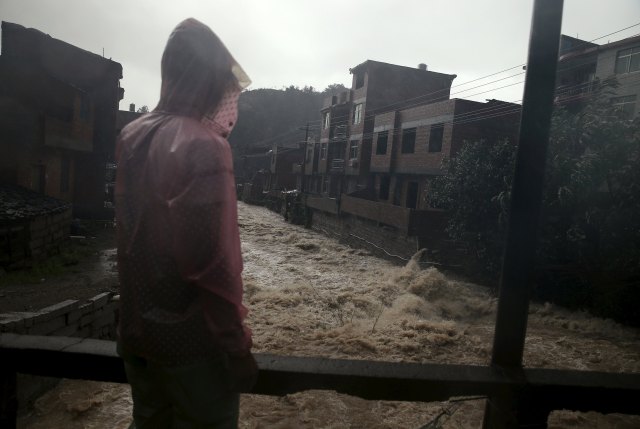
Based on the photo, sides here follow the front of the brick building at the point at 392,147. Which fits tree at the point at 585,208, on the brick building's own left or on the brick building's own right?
on the brick building's own left

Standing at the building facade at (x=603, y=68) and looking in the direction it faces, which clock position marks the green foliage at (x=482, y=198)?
The green foliage is roughly at 11 o'clock from the building facade.

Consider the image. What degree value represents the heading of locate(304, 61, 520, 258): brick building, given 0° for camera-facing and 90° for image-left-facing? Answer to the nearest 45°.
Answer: approximately 45°

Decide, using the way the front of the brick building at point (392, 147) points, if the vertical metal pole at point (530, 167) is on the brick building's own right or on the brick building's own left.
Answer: on the brick building's own left

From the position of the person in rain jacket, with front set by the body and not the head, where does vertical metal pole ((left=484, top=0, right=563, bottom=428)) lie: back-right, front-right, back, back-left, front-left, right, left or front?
front-right

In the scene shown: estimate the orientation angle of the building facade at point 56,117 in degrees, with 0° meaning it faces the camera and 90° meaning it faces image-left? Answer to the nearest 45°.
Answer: approximately 315°

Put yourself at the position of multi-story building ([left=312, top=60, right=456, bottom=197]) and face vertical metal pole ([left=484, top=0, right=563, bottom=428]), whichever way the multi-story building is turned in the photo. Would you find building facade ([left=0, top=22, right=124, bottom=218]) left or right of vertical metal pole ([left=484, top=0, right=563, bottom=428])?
right

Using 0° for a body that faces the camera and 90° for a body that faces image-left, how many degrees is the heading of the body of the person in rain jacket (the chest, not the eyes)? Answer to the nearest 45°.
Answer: approximately 225°

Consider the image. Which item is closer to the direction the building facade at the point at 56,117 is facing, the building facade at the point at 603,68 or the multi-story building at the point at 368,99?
the building facade
